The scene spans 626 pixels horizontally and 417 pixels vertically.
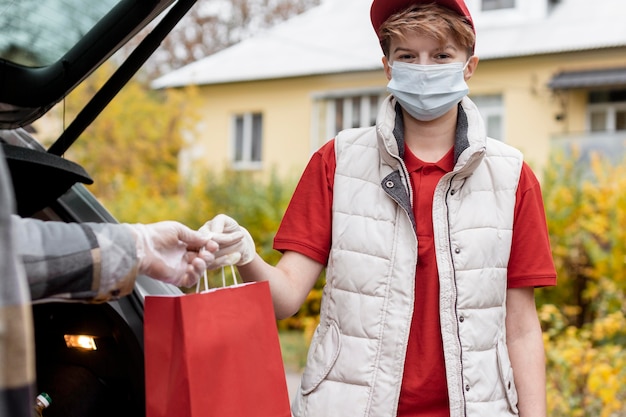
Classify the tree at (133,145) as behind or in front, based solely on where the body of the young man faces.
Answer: behind

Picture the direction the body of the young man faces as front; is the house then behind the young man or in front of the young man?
behind

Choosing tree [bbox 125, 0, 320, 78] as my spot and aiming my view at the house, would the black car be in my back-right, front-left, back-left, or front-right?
front-right

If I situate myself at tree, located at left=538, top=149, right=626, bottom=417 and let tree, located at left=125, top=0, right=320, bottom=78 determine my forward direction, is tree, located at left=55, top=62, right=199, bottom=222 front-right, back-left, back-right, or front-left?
front-left

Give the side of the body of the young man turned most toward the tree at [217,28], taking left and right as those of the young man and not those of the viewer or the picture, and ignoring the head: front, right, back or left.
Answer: back

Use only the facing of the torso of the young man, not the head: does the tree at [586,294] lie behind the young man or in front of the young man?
behind

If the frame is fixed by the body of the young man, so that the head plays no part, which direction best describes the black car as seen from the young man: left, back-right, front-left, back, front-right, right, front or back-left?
right

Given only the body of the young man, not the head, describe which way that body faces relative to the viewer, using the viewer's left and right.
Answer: facing the viewer
